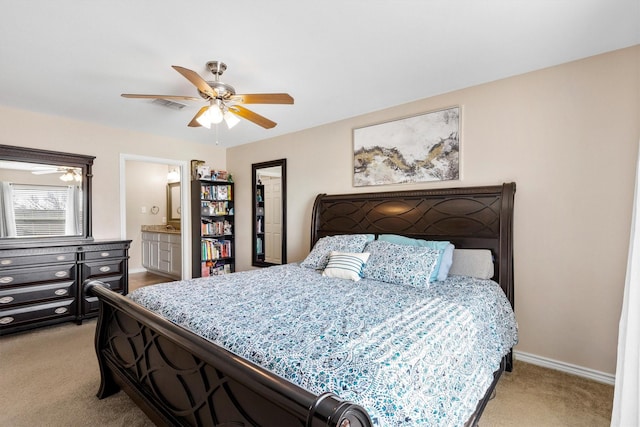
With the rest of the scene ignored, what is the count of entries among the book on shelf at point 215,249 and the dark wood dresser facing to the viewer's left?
0

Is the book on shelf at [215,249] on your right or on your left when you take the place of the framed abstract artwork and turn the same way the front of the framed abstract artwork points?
on your right

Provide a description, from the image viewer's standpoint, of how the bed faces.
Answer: facing the viewer and to the left of the viewer

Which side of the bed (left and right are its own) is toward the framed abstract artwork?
back

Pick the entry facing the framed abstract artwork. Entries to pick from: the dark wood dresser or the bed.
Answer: the dark wood dresser

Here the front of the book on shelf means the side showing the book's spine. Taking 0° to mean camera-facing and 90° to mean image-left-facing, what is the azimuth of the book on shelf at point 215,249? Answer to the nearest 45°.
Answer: approximately 315°

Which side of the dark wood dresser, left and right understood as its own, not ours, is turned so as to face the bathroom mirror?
left

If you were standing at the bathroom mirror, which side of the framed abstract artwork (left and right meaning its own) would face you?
right

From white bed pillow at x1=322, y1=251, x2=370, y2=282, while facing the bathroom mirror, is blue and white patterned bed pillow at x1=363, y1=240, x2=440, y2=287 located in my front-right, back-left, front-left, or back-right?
back-right
